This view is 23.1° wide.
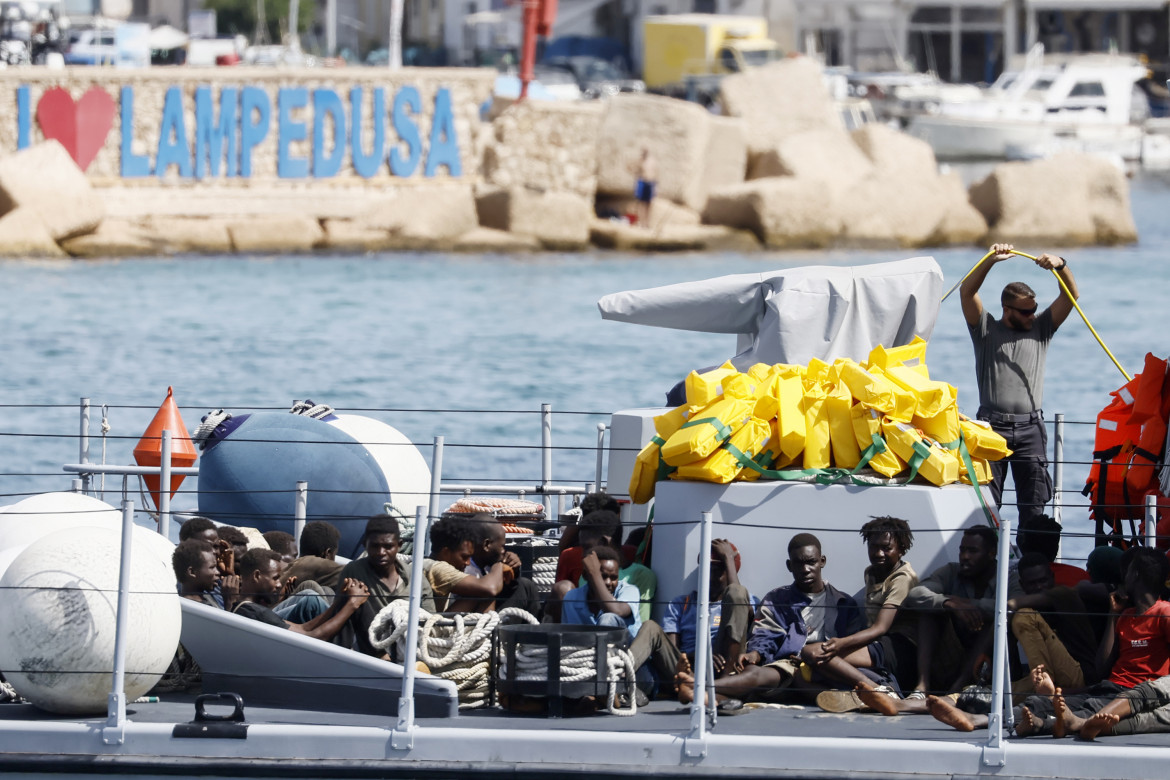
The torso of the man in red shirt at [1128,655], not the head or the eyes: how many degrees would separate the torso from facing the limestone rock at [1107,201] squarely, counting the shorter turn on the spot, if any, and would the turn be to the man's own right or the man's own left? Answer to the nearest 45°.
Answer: approximately 135° to the man's own right

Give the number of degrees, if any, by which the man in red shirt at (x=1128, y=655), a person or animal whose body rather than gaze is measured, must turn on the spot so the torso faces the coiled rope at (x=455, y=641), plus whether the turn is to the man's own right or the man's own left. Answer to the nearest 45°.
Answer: approximately 45° to the man's own right

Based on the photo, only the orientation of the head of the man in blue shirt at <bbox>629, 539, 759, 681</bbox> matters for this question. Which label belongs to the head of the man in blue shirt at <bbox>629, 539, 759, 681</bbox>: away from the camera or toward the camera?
toward the camera

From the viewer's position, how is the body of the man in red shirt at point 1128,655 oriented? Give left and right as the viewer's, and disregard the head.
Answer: facing the viewer and to the left of the viewer

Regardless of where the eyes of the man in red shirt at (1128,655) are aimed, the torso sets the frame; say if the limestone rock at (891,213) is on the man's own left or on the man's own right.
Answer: on the man's own right

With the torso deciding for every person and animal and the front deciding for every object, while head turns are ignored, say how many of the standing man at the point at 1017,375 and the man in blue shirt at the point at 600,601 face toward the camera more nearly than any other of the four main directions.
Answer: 2

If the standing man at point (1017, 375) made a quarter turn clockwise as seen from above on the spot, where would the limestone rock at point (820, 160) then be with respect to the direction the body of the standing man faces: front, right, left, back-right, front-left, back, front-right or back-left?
right

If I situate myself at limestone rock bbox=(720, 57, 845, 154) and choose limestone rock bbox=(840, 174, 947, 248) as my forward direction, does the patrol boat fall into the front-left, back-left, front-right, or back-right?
front-right

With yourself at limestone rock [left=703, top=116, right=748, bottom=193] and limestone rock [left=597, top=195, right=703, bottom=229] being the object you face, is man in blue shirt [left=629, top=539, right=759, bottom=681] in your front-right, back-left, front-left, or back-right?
front-left

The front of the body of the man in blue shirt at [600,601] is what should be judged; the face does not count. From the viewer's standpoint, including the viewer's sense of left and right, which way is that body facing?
facing the viewer

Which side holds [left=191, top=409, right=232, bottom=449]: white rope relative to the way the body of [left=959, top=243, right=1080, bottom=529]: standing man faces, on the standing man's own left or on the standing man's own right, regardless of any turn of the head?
on the standing man's own right
